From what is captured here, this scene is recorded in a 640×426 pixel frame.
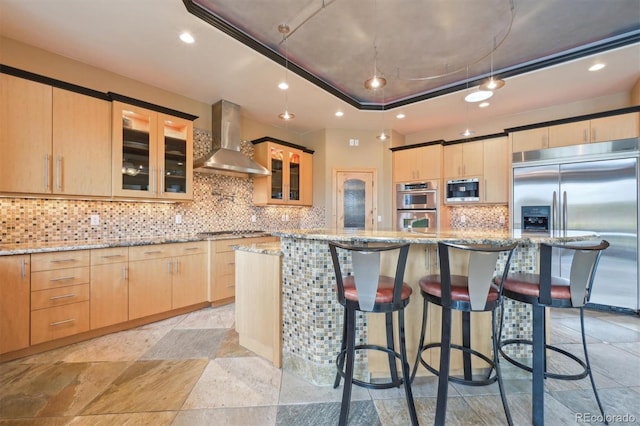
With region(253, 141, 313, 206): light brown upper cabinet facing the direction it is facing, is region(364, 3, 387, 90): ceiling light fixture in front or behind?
in front

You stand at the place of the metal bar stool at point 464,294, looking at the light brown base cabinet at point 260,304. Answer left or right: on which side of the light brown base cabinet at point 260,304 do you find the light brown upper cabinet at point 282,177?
right

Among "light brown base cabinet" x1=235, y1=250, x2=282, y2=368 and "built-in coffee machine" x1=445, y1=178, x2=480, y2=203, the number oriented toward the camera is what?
1

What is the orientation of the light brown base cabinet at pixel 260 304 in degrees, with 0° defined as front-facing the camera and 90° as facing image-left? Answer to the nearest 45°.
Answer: approximately 135°

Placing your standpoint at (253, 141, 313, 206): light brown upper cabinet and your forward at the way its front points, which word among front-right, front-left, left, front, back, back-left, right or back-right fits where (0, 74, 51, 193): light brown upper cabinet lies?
right

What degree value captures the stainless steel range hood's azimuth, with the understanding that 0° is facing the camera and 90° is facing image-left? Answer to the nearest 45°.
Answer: approximately 315°

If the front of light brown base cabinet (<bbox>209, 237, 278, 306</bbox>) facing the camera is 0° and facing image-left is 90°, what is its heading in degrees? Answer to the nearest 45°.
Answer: approximately 315°

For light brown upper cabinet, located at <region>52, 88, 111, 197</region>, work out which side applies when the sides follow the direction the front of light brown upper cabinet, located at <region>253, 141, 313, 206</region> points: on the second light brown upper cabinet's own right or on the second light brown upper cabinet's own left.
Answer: on the second light brown upper cabinet's own right

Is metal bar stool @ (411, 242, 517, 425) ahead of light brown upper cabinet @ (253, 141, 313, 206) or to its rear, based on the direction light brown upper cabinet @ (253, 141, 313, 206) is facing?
ahead

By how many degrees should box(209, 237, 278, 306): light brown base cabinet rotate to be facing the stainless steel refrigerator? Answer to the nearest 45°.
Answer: approximately 45° to its left
